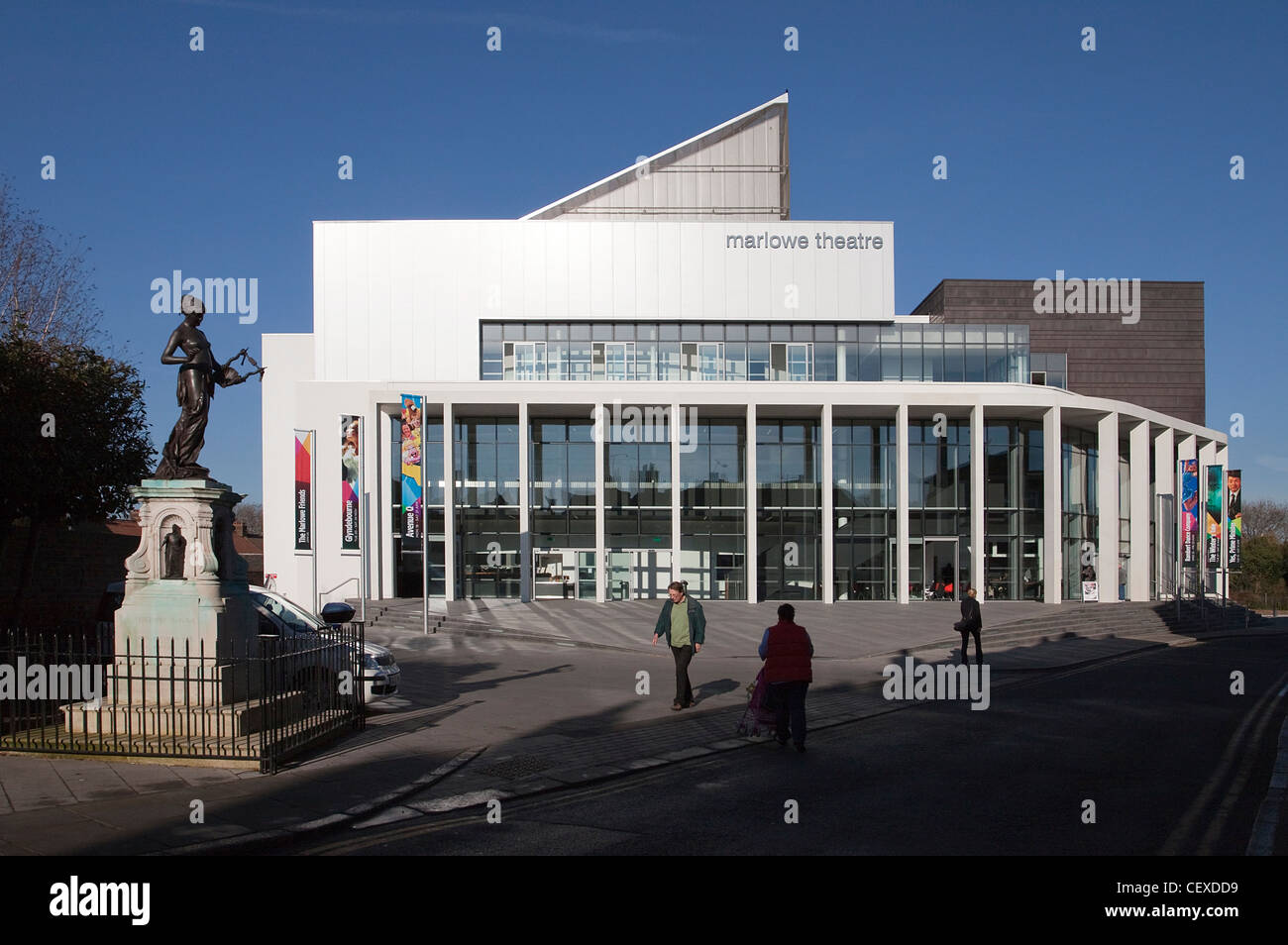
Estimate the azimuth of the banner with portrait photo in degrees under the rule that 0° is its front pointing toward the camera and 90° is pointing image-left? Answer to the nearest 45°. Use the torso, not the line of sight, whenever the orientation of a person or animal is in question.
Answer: approximately 0°

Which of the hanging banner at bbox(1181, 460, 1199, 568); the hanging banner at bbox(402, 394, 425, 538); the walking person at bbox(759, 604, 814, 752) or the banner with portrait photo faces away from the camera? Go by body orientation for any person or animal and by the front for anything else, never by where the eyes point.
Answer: the walking person

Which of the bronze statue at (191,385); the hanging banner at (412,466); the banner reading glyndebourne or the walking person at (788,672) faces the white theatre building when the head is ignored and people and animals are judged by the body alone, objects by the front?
the walking person

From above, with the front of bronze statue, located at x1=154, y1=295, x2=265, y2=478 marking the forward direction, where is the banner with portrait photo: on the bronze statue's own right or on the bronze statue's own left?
on the bronze statue's own left

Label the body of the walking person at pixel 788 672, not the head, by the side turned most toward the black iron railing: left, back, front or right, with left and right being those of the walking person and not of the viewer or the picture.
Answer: left

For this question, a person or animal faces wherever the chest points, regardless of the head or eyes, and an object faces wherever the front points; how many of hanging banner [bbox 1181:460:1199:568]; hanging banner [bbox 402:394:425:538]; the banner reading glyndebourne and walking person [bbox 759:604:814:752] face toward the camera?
3

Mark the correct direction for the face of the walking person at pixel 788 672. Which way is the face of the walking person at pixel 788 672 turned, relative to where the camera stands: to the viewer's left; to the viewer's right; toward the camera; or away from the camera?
away from the camera

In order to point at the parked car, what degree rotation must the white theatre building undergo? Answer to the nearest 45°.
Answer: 0° — it already faces it

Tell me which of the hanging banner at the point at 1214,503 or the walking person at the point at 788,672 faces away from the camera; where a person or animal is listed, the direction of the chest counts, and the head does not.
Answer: the walking person
